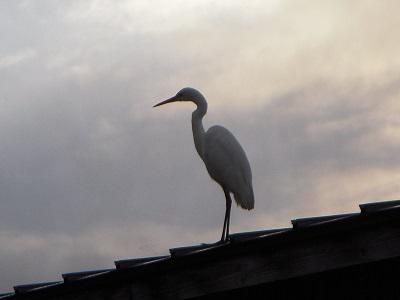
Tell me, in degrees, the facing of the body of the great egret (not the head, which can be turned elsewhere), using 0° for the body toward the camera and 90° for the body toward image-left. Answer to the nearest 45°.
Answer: approximately 90°
